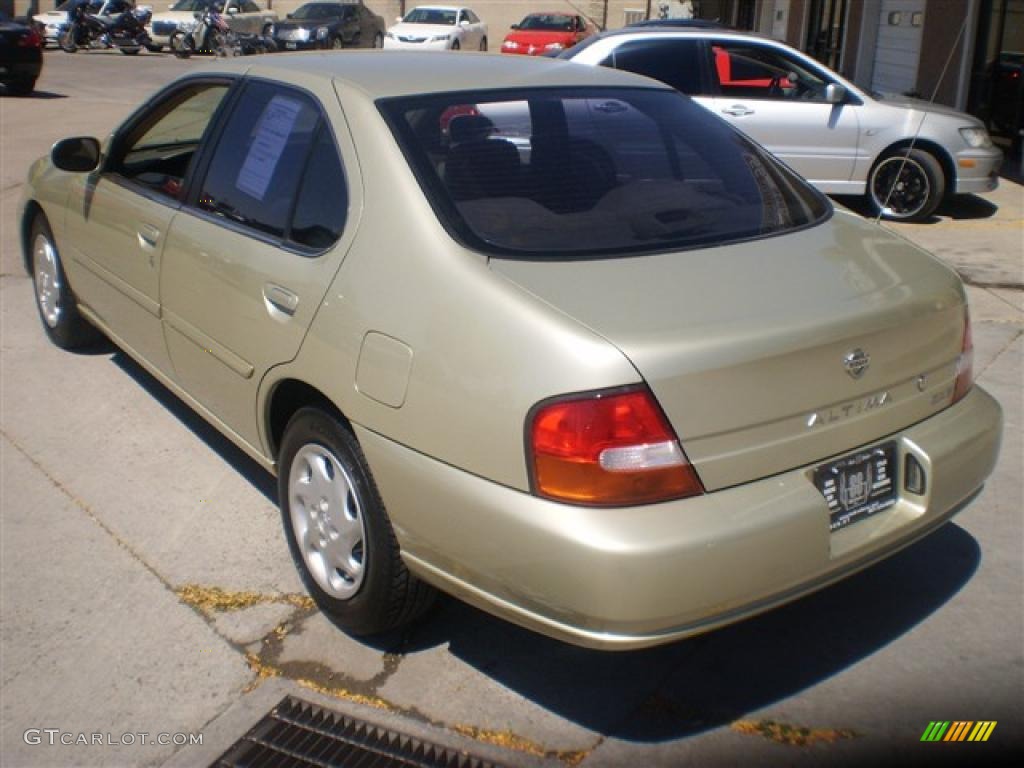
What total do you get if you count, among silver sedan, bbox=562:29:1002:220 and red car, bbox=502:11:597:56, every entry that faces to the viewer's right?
1

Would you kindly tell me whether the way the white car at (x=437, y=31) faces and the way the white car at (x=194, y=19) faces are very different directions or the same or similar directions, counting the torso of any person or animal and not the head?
same or similar directions

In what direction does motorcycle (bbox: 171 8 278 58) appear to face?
to the viewer's left

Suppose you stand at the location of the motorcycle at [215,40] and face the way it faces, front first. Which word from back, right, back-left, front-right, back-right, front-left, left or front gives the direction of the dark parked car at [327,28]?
back

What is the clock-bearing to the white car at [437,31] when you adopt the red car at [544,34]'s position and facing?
The white car is roughly at 2 o'clock from the red car.

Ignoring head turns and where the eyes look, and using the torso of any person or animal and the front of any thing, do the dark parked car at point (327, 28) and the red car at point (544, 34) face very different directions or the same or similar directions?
same or similar directions

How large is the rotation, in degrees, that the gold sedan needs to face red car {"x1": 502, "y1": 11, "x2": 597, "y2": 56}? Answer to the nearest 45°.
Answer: approximately 45° to its right

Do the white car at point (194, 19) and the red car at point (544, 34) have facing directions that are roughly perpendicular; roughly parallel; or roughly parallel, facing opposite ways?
roughly parallel

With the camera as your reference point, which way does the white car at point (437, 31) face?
facing the viewer and to the left of the viewer

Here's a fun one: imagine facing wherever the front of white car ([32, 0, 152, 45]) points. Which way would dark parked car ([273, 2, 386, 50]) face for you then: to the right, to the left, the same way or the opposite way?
the same way

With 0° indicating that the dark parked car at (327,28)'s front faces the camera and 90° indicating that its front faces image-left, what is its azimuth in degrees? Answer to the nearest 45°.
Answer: approximately 45°

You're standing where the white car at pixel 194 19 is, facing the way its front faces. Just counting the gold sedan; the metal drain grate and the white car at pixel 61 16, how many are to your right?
1

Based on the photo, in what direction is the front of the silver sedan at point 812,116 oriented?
to the viewer's right

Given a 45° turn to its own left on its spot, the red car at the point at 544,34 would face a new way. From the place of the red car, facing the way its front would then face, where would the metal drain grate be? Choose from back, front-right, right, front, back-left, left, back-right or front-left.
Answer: front

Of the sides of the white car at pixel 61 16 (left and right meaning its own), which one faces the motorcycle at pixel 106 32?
left

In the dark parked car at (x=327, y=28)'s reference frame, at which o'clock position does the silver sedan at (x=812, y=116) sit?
The silver sedan is roughly at 10 o'clock from the dark parked car.

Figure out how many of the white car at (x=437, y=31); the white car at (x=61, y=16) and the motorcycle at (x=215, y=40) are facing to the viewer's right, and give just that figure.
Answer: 0

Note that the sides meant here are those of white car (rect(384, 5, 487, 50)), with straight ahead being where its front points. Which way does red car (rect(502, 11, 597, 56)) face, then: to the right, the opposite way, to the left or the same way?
the same way

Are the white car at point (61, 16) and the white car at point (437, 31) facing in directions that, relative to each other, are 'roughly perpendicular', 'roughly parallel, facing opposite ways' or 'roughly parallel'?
roughly parallel
